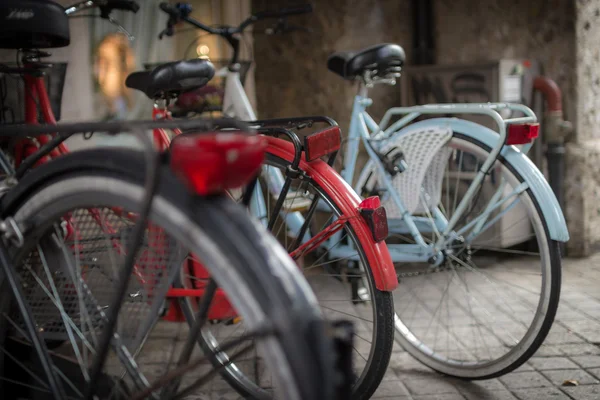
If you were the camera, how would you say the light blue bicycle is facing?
facing away from the viewer and to the left of the viewer

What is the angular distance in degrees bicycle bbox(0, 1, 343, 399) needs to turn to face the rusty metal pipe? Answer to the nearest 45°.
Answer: approximately 90° to its right

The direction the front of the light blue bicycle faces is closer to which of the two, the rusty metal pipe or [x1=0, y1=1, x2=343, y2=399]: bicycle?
the rusty metal pipe

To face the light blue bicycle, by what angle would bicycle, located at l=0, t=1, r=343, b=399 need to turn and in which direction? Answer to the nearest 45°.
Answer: approximately 90° to its right

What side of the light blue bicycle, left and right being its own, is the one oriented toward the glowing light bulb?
front

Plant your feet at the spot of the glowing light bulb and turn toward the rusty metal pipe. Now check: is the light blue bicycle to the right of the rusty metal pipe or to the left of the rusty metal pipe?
right

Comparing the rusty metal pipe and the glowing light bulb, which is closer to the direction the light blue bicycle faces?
the glowing light bulb

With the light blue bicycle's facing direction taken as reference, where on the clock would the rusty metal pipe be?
The rusty metal pipe is roughly at 2 o'clock from the light blue bicycle.

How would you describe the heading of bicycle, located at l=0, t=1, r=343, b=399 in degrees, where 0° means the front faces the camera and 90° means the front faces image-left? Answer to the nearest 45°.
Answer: approximately 135°

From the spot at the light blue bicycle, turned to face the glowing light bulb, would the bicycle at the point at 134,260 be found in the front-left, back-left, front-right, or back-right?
back-left

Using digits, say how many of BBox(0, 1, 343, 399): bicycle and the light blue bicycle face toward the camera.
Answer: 0

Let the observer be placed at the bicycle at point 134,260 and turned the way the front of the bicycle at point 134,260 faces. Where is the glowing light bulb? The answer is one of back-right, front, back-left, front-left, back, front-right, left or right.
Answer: front-right

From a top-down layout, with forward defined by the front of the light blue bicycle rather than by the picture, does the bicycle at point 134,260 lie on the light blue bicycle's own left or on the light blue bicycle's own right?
on the light blue bicycle's own left
